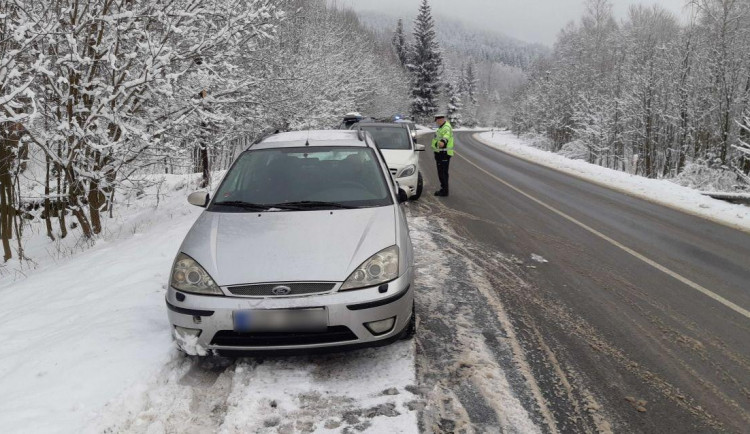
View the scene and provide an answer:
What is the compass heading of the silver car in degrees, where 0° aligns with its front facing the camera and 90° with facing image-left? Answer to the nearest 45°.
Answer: approximately 0°

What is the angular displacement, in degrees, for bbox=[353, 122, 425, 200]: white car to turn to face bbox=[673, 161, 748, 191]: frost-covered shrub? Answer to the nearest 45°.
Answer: approximately 135° to its left

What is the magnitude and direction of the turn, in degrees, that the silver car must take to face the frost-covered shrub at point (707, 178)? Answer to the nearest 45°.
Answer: approximately 135° to its left

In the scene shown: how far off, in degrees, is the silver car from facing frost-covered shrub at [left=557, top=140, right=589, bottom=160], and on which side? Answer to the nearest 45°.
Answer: approximately 135° to its left

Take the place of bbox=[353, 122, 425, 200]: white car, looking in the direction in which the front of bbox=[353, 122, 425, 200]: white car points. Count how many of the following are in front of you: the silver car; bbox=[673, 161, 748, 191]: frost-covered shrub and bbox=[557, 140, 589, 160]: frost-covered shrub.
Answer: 1

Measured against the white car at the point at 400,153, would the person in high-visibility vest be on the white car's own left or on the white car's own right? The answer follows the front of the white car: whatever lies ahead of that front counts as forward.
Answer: on the white car's own left

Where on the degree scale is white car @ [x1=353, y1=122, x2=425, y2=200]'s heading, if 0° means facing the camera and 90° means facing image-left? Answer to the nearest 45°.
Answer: approximately 0°

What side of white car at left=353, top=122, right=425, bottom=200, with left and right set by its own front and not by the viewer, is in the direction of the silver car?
front

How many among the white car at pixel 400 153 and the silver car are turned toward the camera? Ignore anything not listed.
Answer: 2
